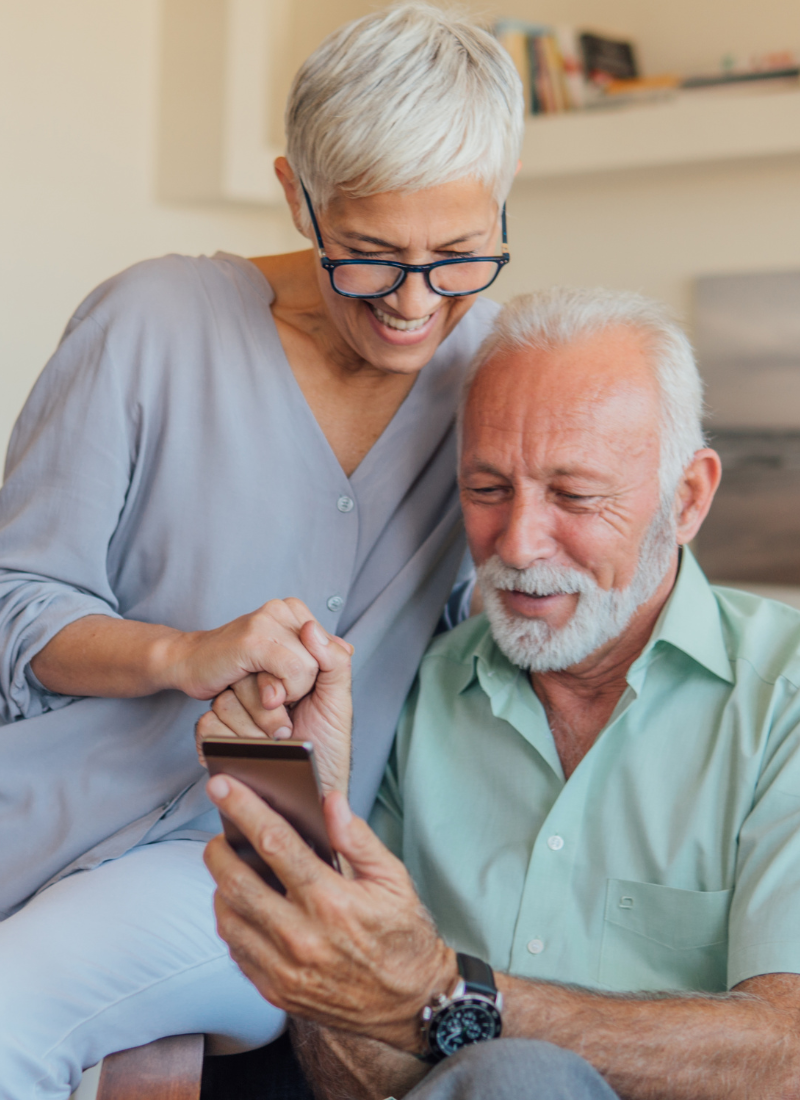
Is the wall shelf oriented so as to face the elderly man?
yes

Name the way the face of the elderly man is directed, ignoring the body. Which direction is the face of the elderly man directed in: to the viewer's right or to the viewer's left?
to the viewer's left

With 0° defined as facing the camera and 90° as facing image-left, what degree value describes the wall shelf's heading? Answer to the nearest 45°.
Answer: approximately 0°

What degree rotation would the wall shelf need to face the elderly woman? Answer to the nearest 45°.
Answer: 0° — it already faces them
